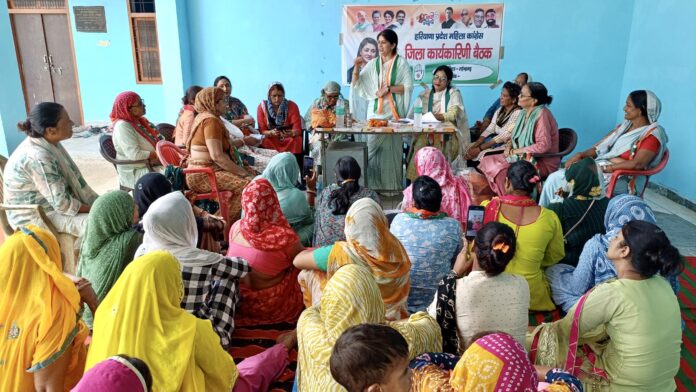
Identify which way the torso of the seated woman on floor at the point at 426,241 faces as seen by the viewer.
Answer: away from the camera

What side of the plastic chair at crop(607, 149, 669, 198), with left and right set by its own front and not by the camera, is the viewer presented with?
left

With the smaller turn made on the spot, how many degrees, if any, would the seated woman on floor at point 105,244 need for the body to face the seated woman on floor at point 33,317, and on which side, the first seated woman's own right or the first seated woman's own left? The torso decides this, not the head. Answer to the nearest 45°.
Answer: approximately 180°

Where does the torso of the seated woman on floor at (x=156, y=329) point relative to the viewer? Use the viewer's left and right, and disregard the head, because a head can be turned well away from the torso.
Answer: facing away from the viewer and to the right of the viewer

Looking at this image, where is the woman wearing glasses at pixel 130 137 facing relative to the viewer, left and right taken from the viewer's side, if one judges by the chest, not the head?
facing to the right of the viewer

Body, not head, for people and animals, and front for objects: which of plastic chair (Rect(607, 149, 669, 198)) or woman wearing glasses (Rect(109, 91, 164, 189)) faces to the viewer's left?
the plastic chair

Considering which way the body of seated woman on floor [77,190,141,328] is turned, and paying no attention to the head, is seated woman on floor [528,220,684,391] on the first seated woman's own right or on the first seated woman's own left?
on the first seated woman's own right

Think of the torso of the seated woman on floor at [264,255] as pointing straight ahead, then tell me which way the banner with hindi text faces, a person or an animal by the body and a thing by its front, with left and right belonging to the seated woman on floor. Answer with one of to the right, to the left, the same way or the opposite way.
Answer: the opposite way

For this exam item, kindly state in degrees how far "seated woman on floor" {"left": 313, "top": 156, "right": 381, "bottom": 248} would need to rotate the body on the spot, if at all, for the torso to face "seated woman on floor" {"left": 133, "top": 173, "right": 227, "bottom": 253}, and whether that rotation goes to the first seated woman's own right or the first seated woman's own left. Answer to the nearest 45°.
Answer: approximately 90° to the first seated woman's own left

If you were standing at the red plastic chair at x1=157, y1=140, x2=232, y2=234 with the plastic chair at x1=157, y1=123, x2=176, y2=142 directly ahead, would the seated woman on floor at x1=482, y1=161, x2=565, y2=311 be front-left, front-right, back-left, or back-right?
back-right

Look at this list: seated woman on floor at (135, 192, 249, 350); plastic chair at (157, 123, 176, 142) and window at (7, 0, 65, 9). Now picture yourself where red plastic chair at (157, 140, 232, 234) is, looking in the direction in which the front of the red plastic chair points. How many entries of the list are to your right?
1

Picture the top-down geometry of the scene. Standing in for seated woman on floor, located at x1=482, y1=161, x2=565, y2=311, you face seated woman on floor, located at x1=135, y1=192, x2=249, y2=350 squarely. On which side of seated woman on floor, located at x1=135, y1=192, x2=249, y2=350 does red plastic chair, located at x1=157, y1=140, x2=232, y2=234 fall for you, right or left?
right

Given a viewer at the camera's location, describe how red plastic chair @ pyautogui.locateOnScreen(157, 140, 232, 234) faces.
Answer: facing to the right of the viewer
